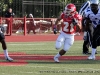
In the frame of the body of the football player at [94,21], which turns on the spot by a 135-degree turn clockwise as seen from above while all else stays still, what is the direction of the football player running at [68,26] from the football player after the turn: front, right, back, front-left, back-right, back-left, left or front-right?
left
